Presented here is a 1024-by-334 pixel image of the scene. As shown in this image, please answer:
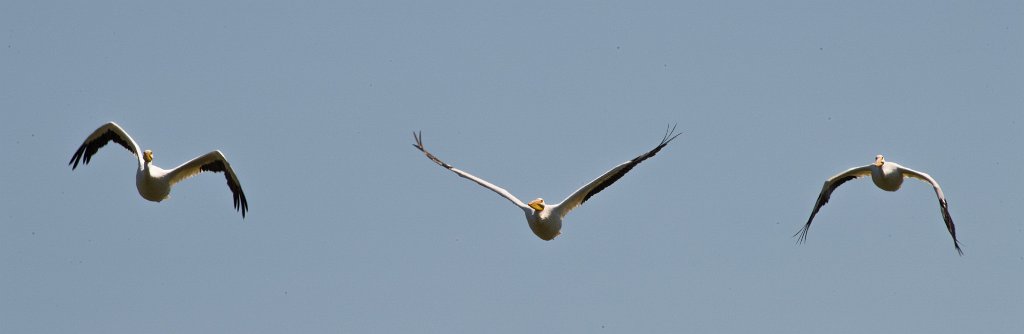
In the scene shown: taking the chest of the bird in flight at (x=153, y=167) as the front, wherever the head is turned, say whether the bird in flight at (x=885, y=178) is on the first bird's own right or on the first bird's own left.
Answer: on the first bird's own left

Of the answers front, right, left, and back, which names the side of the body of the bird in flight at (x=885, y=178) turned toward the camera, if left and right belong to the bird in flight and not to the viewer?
front

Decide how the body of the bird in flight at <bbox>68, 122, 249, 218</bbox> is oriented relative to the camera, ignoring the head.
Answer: toward the camera

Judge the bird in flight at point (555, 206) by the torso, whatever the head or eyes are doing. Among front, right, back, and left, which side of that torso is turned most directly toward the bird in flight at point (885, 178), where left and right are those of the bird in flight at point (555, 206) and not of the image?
left

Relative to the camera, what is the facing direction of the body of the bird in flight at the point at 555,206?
toward the camera

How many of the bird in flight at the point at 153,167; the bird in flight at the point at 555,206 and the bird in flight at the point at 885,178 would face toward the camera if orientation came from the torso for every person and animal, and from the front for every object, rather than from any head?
3

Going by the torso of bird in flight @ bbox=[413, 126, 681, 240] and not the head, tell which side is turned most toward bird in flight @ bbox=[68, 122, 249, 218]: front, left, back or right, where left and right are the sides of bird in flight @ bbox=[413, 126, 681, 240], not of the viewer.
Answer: right

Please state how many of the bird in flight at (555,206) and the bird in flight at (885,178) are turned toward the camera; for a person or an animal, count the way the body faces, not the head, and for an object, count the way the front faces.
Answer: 2

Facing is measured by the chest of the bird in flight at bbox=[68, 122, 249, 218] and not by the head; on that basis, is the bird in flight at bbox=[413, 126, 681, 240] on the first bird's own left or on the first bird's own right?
on the first bird's own left

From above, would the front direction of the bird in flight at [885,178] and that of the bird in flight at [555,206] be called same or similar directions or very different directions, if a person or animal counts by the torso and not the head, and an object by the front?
same or similar directions
